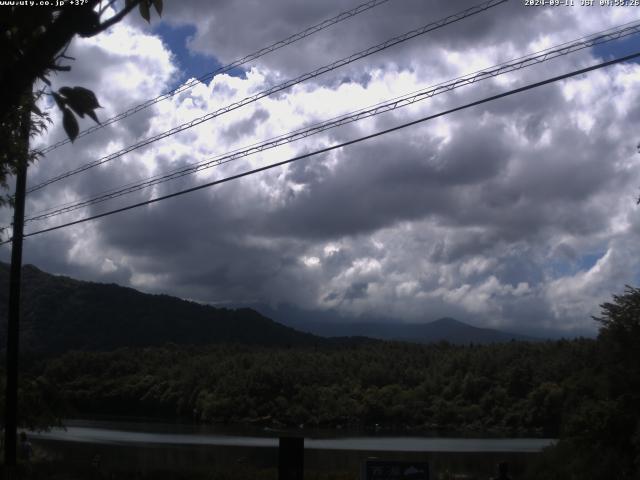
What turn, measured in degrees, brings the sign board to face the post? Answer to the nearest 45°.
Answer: approximately 135° to its right

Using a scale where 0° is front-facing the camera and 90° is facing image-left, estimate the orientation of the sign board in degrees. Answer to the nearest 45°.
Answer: approximately 0°

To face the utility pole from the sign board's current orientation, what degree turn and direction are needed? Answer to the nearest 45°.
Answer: approximately 135° to its right
